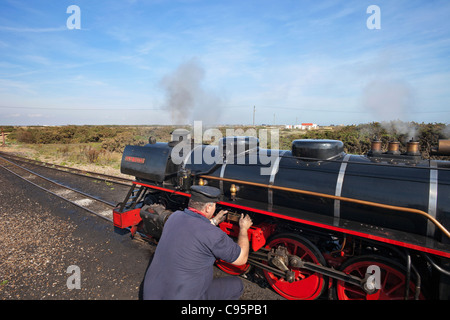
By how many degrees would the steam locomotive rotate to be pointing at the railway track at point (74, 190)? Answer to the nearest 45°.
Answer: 0° — it already faces it

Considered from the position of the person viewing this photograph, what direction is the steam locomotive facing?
facing away from the viewer and to the left of the viewer
